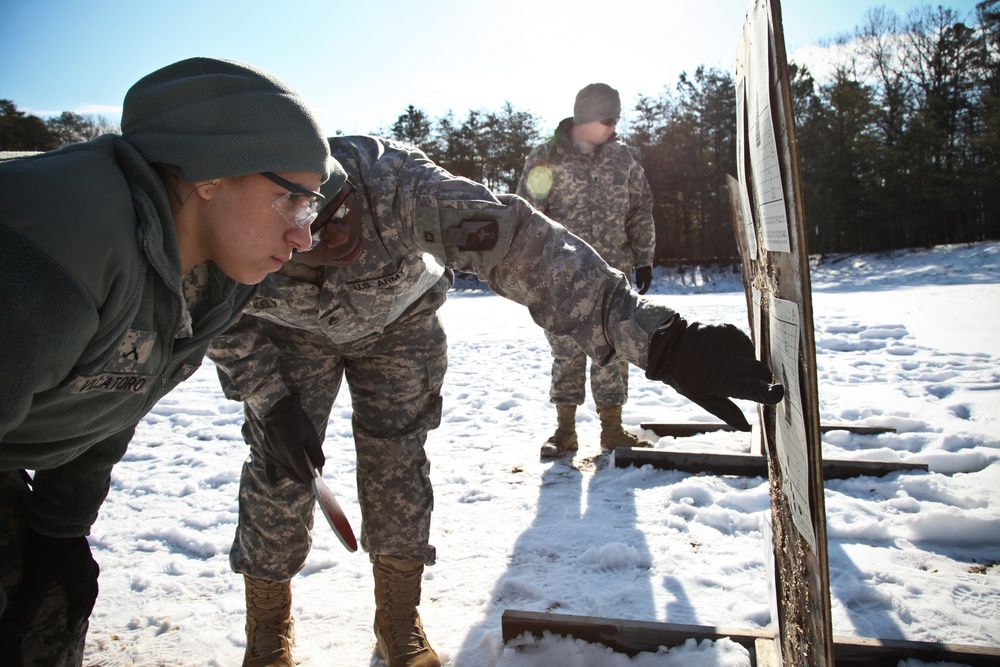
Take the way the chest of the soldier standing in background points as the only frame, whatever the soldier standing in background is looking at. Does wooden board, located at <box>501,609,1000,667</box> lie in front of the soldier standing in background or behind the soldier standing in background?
in front

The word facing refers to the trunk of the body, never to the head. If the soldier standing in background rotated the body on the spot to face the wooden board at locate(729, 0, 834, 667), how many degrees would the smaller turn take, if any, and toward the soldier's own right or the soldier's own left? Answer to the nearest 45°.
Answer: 0° — they already face it

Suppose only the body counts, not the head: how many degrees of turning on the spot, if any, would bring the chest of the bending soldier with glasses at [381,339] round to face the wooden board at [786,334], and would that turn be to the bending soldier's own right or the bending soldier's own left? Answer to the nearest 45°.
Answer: approximately 45° to the bending soldier's own left

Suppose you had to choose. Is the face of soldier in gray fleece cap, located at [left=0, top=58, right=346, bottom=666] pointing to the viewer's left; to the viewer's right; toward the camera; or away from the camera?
to the viewer's right

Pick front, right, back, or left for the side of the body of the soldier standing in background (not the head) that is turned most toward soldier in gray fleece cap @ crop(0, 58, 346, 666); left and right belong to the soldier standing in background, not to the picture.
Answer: front
